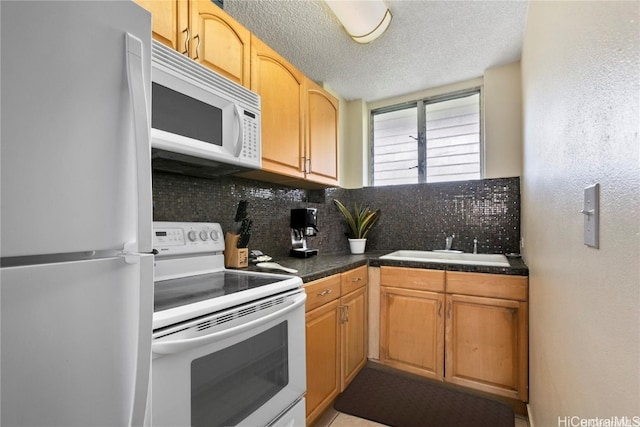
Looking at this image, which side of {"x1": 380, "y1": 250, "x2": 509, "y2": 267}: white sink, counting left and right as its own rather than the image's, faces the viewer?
front

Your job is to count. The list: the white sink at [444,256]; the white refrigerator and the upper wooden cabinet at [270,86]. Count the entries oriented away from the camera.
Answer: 0

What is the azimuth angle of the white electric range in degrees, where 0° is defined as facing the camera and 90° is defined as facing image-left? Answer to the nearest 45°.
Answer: approximately 315°

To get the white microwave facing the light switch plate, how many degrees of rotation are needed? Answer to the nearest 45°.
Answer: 0° — it already faces it

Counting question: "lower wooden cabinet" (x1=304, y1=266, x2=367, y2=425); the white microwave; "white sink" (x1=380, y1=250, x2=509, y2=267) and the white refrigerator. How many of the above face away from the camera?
0

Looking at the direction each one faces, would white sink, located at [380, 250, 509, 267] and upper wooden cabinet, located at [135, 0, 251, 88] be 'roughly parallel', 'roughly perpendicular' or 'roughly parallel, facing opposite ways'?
roughly perpendicular

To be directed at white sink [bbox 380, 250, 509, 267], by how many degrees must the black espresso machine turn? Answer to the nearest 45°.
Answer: approximately 45° to its left

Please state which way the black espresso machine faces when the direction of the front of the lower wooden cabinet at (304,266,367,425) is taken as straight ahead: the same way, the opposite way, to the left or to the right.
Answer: the same way

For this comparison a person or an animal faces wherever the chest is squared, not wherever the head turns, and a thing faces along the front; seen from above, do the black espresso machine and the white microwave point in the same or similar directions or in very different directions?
same or similar directions

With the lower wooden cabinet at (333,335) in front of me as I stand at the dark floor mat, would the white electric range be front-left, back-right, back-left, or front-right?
front-left

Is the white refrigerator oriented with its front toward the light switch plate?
yes

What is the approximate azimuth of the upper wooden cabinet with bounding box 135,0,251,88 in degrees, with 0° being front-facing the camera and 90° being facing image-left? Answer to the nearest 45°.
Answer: approximately 315°

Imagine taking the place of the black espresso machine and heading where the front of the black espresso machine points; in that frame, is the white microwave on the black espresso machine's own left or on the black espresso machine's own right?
on the black espresso machine's own right

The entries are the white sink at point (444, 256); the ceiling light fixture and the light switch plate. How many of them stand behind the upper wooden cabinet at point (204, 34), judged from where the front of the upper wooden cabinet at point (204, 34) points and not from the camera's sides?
0

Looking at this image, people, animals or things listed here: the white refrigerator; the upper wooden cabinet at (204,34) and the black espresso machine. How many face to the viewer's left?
0

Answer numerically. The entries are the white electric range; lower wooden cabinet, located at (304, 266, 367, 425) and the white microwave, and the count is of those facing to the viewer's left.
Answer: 0

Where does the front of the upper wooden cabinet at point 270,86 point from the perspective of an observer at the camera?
facing the viewer and to the right of the viewer

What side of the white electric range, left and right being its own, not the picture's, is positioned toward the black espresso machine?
left
